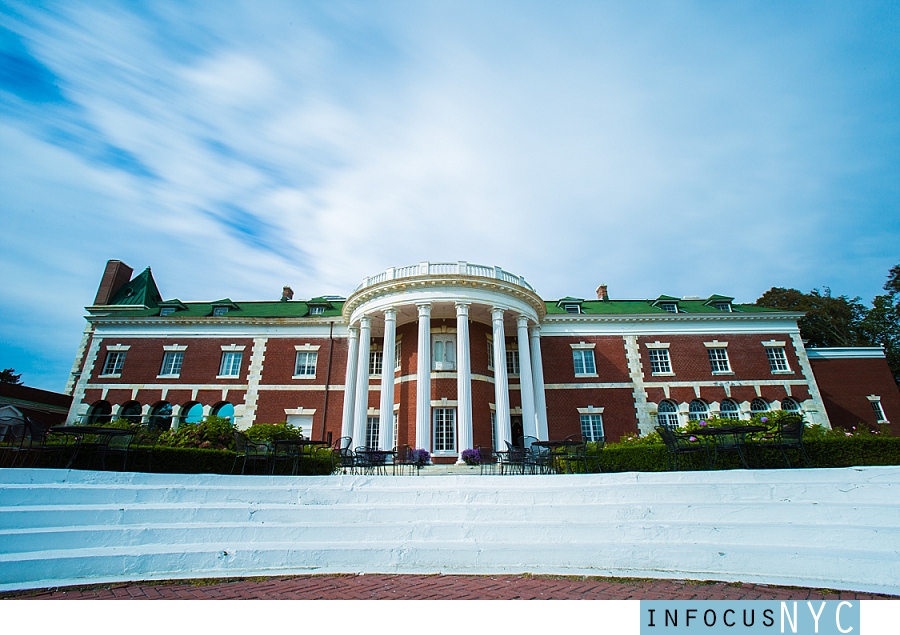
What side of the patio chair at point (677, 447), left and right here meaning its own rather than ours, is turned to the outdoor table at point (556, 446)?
back

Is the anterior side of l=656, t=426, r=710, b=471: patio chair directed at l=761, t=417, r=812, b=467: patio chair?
yes

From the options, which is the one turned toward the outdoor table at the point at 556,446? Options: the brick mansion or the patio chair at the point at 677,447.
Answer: the brick mansion

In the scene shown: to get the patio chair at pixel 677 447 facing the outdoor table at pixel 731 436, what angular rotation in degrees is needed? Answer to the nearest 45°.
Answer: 0° — it already faces it

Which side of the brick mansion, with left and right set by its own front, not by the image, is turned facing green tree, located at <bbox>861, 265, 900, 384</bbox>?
left

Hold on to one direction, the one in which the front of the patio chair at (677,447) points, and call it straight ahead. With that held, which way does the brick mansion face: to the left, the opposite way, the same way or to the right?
to the right

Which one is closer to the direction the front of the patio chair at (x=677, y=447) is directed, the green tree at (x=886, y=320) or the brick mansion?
the green tree

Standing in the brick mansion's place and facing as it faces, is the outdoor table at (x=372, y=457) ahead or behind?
ahead

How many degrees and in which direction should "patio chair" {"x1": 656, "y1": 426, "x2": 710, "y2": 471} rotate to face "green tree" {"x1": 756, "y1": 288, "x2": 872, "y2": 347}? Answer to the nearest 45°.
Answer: approximately 90° to its left

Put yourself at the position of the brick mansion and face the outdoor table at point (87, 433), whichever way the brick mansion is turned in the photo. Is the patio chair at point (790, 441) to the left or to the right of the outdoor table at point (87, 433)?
left

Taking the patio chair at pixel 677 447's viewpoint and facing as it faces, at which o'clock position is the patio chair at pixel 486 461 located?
the patio chair at pixel 486 461 is roughly at 7 o'clock from the patio chair at pixel 677 447.

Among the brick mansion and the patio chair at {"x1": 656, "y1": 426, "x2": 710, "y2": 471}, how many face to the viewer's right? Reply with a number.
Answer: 1

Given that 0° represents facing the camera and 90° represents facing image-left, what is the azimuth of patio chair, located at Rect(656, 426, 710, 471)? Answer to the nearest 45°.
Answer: approximately 270°

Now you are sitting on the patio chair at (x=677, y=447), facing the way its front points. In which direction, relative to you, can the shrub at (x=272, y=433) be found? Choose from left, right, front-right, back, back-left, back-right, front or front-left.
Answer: back

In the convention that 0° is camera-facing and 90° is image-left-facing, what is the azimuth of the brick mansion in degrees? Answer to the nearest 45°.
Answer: approximately 0°
